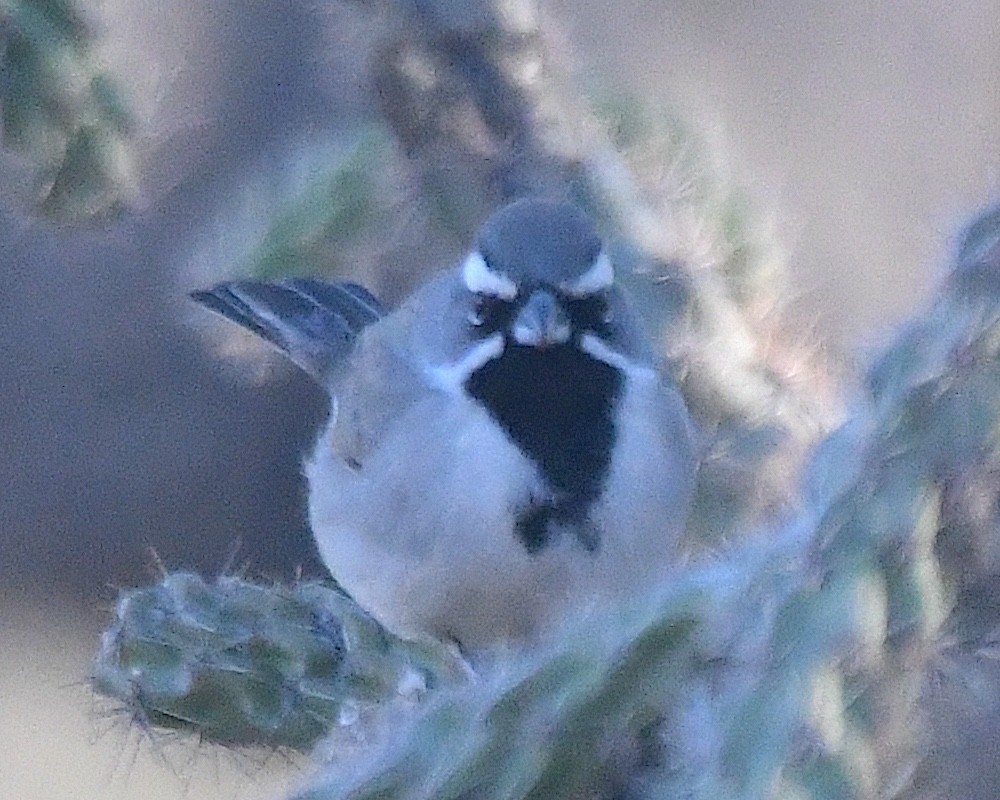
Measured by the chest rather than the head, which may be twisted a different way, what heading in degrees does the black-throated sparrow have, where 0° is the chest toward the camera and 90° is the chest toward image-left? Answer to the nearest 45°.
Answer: approximately 315°
